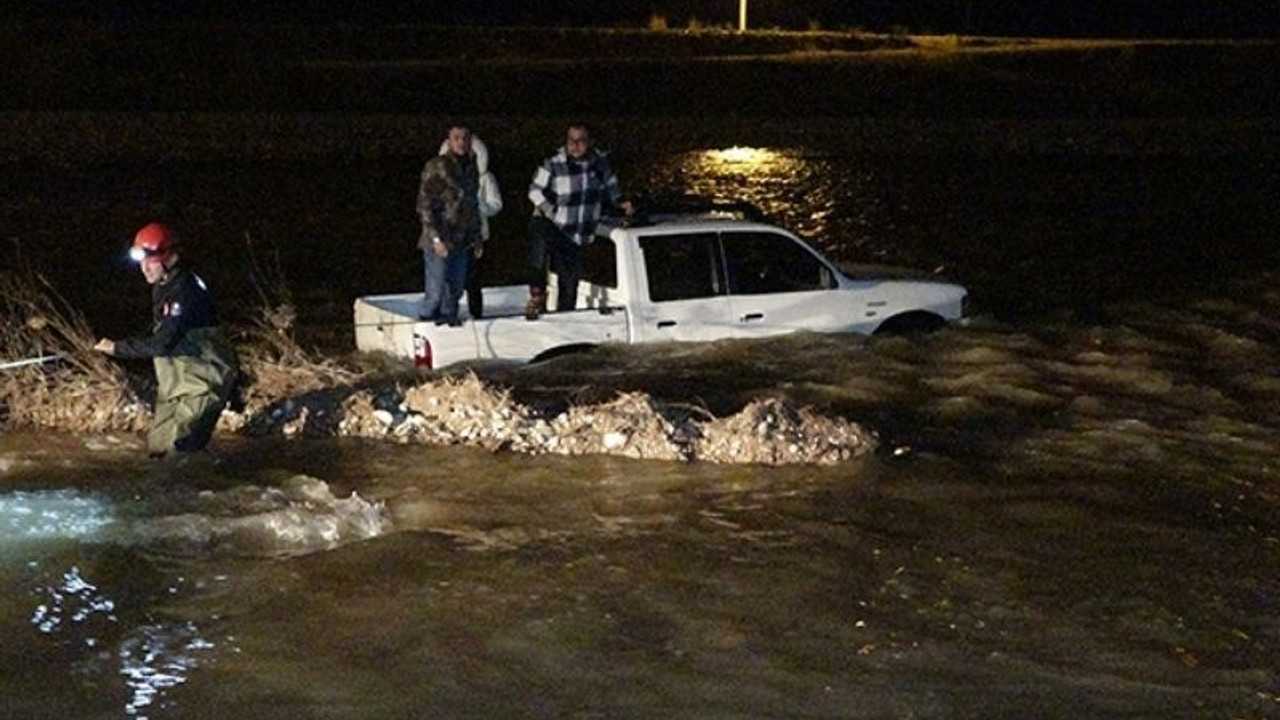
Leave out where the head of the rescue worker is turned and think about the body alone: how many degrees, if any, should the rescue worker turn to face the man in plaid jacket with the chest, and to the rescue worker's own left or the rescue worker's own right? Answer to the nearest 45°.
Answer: approximately 135° to the rescue worker's own right

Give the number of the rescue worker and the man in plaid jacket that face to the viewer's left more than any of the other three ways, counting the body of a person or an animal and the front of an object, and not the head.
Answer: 1

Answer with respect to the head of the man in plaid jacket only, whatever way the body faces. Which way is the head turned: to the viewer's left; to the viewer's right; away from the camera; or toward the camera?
toward the camera

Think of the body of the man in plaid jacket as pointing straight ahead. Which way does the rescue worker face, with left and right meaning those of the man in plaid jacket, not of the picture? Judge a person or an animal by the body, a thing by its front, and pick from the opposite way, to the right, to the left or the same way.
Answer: to the right

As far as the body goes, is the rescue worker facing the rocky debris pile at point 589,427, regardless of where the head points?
no

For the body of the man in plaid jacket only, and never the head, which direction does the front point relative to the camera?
toward the camera

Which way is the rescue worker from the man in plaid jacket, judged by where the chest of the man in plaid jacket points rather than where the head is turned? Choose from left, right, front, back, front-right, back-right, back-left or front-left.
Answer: front-right

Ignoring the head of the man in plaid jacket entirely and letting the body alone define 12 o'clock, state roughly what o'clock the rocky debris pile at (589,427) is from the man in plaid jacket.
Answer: The rocky debris pile is roughly at 12 o'clock from the man in plaid jacket.

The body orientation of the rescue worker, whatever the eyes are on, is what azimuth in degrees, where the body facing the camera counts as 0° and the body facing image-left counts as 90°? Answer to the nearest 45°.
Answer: approximately 90°

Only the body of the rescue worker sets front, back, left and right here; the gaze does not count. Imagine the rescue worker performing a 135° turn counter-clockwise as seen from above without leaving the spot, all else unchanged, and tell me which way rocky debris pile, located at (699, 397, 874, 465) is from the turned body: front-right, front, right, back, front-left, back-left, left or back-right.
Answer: front-left

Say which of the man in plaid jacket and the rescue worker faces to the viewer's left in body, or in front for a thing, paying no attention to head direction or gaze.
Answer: the rescue worker

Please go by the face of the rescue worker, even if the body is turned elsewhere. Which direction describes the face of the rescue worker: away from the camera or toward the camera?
toward the camera

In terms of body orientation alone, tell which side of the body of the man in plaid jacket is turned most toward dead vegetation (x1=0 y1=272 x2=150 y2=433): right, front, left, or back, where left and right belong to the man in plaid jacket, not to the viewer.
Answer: right

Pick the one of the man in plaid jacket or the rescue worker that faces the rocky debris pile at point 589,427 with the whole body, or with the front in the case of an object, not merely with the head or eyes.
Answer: the man in plaid jacket

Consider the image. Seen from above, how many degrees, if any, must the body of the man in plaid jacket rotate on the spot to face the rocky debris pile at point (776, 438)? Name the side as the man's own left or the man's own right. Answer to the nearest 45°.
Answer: approximately 45° to the man's own left
